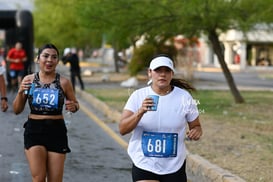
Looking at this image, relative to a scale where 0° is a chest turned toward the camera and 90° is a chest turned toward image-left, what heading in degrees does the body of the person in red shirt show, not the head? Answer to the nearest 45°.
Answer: approximately 0°

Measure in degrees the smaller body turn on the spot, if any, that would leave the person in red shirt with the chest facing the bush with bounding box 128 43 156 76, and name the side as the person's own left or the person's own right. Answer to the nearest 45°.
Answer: approximately 135° to the person's own left

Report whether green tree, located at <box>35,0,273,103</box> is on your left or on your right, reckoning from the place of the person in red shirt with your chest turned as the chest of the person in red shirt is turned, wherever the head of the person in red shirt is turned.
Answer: on your left

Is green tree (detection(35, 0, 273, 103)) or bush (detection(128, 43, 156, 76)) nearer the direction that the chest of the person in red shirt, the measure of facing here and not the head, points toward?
the green tree
